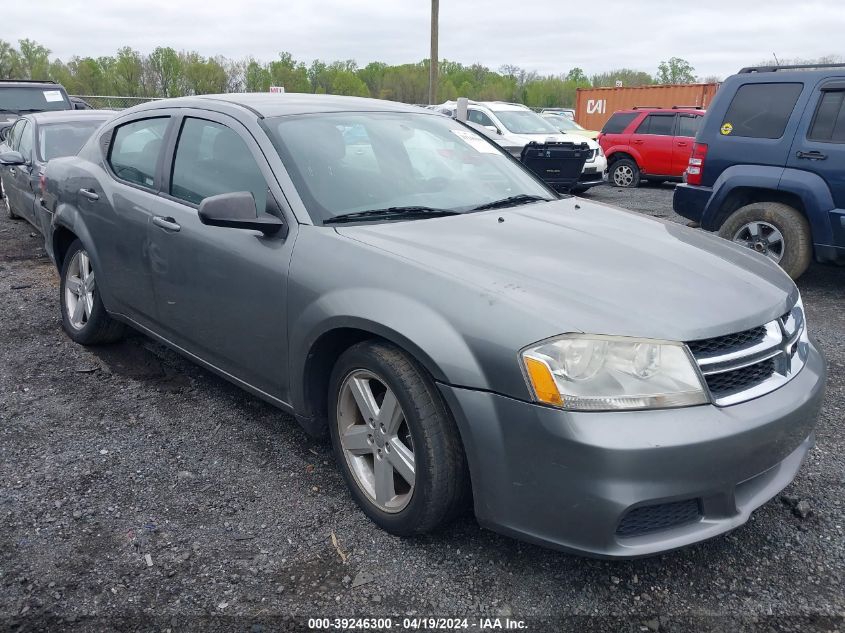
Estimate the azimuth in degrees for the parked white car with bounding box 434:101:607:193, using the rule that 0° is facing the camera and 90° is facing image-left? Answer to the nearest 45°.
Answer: approximately 315°

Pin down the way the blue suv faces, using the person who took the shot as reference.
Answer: facing to the right of the viewer

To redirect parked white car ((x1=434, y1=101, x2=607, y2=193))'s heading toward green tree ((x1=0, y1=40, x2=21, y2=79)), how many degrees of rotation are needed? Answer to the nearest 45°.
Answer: approximately 180°

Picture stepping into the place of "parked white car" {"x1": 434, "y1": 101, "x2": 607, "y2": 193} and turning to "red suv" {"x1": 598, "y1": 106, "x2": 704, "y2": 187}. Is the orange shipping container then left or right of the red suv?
left

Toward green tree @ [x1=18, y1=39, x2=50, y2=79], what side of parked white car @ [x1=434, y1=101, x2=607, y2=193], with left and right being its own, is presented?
back

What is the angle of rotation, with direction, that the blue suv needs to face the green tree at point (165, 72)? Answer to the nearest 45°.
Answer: approximately 135° to its left

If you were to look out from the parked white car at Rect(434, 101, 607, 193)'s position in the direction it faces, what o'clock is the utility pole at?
The utility pole is roughly at 7 o'clock from the parked white car.

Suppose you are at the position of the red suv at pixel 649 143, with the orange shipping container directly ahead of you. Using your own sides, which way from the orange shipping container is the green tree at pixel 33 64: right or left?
left
